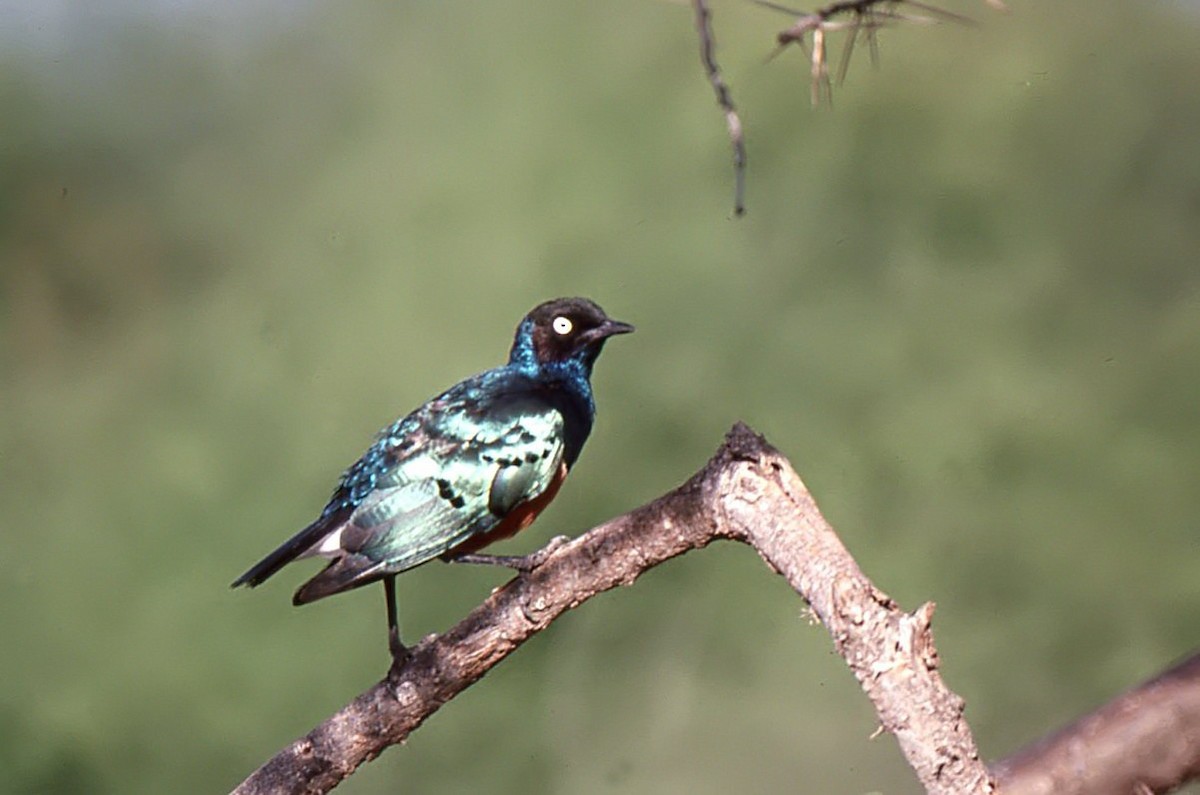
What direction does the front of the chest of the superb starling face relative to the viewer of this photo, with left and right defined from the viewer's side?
facing to the right of the viewer

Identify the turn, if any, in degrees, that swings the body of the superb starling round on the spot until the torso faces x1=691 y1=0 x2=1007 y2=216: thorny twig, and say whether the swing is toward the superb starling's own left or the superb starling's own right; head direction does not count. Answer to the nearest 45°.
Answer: approximately 45° to the superb starling's own right
